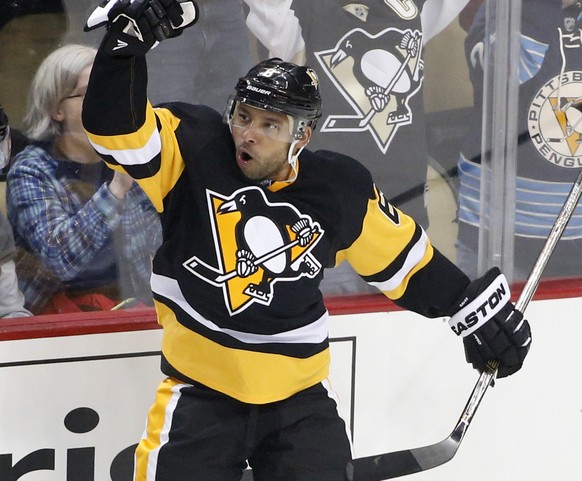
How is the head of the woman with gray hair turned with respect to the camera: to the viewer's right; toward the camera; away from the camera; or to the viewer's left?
to the viewer's right

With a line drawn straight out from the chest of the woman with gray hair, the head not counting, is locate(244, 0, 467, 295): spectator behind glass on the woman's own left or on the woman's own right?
on the woman's own left

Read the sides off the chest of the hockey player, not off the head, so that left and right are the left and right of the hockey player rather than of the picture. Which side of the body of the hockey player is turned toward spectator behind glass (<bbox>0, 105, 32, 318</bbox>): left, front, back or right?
right

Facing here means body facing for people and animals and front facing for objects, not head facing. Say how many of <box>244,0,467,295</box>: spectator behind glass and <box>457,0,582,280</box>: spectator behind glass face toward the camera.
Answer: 2

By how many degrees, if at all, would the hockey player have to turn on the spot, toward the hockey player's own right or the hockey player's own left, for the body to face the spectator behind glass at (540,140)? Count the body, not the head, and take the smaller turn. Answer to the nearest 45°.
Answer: approximately 135° to the hockey player's own left

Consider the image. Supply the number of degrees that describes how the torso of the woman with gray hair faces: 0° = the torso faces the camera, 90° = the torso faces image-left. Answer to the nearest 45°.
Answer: approximately 315°
